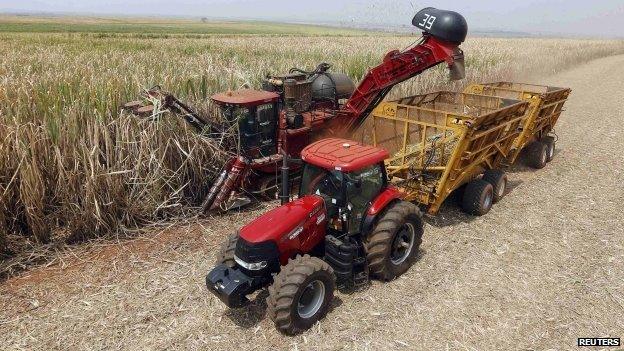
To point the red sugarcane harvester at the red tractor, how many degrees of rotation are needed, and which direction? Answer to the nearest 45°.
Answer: approximately 45° to its left

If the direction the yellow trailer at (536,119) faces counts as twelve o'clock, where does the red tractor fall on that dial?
The red tractor is roughly at 11 o'clock from the yellow trailer.

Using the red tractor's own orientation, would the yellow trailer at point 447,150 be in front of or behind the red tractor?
behind

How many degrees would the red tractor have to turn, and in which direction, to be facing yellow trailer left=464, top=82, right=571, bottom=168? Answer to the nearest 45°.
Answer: approximately 180°

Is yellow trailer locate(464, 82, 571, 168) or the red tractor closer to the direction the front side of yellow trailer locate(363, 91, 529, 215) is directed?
the red tractor

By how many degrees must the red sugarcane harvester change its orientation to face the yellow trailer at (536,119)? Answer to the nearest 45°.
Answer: approximately 135° to its left
